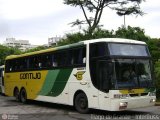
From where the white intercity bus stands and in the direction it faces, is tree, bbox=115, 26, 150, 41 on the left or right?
on its left

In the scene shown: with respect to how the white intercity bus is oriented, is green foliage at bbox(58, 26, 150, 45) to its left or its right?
on its left

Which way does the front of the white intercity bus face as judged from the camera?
facing the viewer and to the right of the viewer
